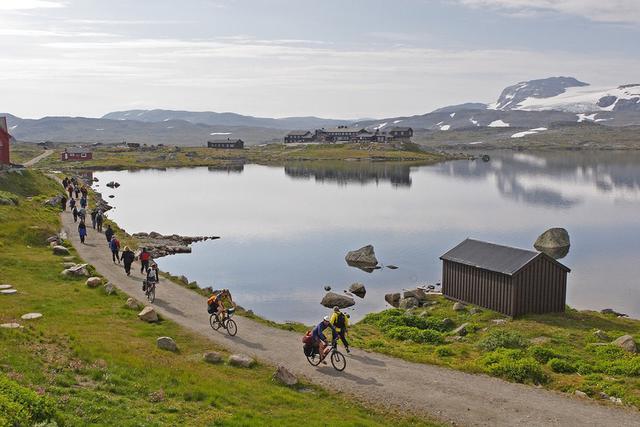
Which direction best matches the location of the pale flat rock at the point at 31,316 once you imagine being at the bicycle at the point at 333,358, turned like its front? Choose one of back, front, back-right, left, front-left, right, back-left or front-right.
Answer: back-right

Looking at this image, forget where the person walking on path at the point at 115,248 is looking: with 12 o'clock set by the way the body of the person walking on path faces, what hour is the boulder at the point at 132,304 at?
The boulder is roughly at 6 o'clock from the person walking on path.

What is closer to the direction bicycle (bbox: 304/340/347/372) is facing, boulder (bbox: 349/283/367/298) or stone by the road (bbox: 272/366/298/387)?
the stone by the road

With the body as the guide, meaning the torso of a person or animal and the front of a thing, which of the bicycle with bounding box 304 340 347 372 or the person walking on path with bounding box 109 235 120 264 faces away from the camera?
the person walking on path

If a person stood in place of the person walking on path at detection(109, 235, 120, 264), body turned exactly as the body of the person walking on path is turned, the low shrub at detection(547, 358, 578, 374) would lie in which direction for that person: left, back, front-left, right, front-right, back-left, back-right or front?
back-right

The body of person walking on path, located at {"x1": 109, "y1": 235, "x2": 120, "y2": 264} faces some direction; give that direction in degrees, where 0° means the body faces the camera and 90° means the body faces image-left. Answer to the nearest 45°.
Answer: approximately 180°

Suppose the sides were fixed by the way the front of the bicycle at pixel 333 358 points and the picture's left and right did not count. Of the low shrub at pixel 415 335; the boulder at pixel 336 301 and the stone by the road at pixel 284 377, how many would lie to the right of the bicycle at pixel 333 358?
1

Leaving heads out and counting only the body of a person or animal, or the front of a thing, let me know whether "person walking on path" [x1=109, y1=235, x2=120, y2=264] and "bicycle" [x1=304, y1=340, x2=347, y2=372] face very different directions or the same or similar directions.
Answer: very different directions

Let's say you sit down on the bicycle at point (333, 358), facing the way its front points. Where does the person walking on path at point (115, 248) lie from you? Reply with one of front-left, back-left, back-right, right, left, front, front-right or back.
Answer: back

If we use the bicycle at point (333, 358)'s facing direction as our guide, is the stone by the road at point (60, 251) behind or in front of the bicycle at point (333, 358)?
behind

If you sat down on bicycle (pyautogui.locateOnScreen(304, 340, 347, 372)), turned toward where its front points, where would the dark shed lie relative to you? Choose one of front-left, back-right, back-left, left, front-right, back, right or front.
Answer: left

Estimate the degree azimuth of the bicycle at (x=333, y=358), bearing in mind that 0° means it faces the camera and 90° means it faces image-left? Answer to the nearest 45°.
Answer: approximately 315°
